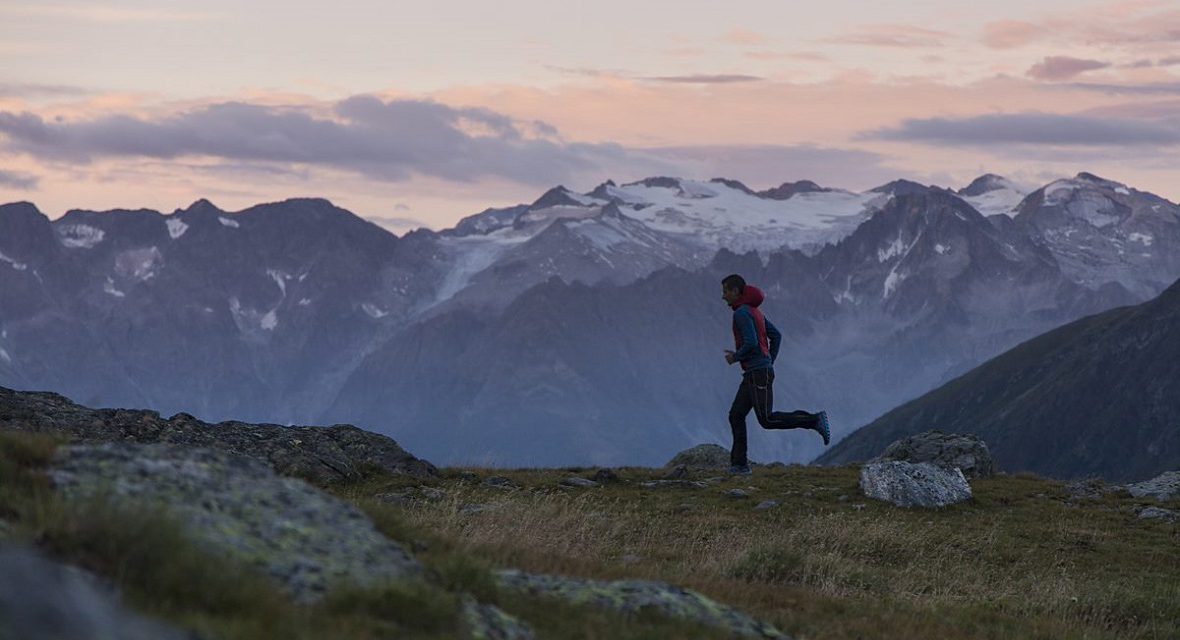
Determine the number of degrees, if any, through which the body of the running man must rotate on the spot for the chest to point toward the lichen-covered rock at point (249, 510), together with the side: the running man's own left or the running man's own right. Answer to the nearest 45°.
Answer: approximately 90° to the running man's own left

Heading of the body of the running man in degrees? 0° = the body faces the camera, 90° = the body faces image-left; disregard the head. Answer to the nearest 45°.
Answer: approximately 90°

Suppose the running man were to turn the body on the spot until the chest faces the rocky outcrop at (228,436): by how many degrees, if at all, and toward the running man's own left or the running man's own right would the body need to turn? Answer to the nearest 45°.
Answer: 0° — they already face it

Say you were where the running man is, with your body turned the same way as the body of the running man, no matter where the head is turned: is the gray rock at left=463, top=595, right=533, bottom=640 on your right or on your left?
on your left

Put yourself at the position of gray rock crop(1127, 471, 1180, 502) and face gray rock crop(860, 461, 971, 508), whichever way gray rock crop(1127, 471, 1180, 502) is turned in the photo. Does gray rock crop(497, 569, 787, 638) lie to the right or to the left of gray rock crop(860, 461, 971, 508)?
left

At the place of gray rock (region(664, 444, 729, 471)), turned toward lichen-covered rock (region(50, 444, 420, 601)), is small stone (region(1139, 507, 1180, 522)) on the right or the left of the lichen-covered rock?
left

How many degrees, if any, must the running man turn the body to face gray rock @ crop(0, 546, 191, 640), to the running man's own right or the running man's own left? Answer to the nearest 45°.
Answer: approximately 90° to the running man's own left

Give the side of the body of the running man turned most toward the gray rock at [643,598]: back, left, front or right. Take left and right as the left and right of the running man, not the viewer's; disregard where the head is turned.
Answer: left

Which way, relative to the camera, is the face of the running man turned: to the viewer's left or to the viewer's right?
to the viewer's left

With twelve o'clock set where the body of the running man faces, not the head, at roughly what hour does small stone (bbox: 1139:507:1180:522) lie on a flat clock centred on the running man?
The small stone is roughly at 6 o'clock from the running man.
